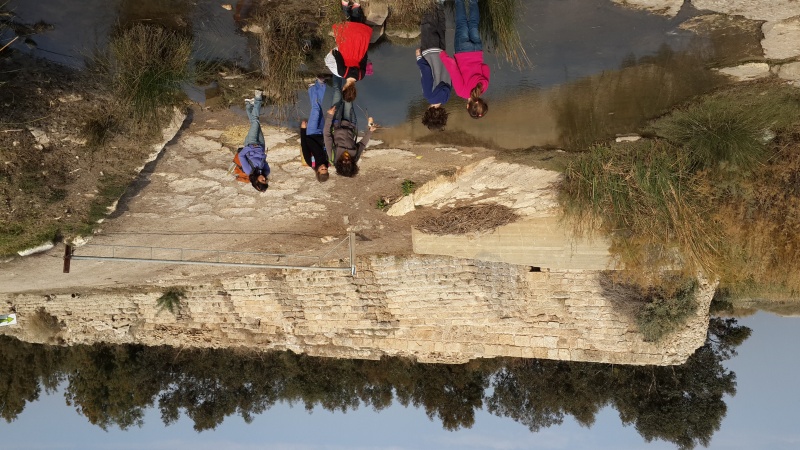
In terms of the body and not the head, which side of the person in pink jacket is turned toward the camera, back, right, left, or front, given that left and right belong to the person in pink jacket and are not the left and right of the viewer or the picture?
back

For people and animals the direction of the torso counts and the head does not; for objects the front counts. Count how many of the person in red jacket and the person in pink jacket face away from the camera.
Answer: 2

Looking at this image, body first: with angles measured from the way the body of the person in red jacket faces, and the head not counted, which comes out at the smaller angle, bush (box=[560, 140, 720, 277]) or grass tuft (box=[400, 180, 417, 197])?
the grass tuft

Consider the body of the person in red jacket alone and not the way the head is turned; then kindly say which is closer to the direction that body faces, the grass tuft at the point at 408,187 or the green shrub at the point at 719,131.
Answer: the grass tuft

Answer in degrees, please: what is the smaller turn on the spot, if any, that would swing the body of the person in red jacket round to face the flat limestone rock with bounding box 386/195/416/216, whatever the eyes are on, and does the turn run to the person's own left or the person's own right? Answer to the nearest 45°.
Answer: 0° — they already face it

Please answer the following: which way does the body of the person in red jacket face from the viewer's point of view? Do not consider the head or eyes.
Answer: away from the camera
